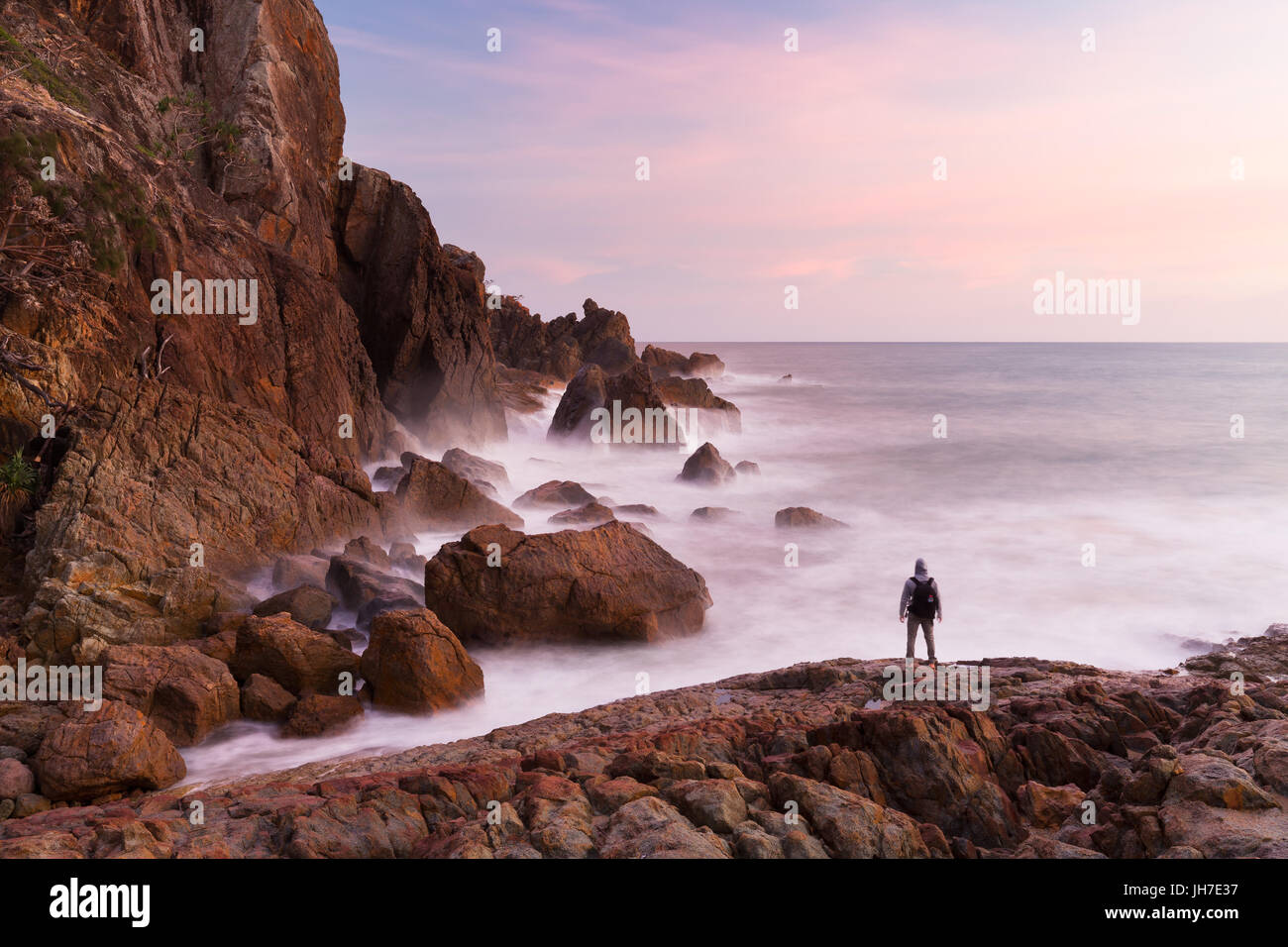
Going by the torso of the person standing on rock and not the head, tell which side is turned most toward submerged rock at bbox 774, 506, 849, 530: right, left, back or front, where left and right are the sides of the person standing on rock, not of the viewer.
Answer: front

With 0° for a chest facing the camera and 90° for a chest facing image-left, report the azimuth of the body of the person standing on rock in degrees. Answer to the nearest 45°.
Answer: approximately 180°

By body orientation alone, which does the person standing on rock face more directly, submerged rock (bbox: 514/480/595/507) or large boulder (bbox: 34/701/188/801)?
the submerged rock

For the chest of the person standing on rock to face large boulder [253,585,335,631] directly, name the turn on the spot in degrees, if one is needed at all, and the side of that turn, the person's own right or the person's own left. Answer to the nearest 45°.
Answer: approximately 90° to the person's own left

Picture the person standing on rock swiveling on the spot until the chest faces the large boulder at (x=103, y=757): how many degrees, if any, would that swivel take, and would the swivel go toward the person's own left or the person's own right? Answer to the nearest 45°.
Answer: approximately 135° to the person's own left

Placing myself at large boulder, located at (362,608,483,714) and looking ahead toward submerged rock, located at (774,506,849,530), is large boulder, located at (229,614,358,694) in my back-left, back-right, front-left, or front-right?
back-left

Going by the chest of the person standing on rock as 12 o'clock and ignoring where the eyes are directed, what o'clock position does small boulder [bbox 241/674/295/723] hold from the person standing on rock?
The small boulder is roughly at 8 o'clock from the person standing on rock.

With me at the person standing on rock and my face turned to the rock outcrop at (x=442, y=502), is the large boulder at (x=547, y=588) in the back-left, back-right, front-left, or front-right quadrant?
front-left
